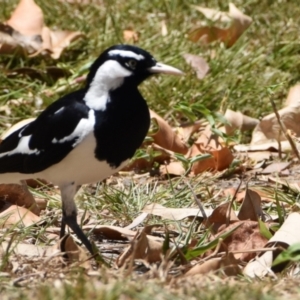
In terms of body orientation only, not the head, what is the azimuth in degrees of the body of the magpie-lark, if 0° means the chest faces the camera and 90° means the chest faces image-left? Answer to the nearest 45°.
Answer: approximately 270°

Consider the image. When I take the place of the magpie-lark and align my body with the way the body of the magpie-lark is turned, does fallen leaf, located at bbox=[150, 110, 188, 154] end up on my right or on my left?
on my left

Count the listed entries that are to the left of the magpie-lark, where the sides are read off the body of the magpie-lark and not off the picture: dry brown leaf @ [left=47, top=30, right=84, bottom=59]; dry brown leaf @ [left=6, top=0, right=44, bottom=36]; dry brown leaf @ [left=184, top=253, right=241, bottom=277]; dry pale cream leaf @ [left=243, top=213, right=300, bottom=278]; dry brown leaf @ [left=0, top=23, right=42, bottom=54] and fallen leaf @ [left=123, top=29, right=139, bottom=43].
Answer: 4

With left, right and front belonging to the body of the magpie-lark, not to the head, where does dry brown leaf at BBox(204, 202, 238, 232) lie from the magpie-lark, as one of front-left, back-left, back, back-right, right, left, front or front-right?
front

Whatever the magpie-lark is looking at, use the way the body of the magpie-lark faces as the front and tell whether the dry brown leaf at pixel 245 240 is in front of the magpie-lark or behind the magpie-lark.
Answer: in front

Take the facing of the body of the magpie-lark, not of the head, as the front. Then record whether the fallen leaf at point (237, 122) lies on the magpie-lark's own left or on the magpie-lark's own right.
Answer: on the magpie-lark's own left

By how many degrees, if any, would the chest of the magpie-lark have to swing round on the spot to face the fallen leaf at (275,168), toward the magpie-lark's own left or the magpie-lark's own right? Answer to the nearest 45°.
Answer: approximately 45° to the magpie-lark's own left

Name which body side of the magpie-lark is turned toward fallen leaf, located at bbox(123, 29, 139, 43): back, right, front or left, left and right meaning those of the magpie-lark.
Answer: left

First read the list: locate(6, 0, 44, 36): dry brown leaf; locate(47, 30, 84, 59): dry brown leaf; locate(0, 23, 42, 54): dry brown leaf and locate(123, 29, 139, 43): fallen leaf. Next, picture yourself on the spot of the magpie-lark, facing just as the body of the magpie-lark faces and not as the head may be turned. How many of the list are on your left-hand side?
4

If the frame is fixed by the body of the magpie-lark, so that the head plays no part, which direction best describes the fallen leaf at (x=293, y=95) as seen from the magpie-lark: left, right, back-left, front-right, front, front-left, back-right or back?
front-left

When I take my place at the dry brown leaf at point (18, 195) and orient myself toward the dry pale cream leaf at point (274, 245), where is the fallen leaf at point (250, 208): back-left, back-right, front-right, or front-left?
front-left

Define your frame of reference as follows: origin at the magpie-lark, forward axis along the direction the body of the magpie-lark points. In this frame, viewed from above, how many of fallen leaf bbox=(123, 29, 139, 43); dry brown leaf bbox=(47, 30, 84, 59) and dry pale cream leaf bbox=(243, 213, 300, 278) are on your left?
2

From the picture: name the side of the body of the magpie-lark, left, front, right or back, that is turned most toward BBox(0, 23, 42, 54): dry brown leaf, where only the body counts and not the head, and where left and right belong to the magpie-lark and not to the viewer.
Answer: left

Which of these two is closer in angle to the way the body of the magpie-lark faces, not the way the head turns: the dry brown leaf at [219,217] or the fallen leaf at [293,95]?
the dry brown leaf

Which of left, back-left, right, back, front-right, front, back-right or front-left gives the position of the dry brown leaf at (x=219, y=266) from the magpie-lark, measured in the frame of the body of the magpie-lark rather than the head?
front-right

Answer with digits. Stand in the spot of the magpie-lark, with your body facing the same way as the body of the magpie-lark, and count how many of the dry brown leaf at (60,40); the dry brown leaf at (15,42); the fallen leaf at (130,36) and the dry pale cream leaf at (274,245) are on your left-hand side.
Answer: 3
